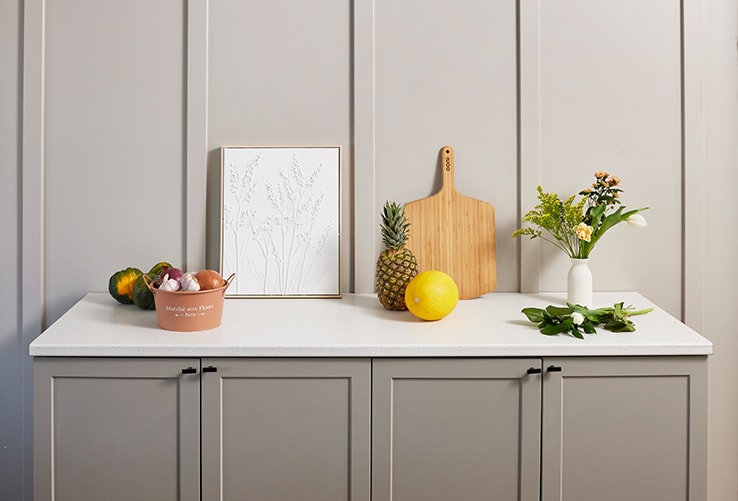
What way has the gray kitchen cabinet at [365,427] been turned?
toward the camera

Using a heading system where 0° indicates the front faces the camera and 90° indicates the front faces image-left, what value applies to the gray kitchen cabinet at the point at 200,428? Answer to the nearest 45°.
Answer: approximately 0°

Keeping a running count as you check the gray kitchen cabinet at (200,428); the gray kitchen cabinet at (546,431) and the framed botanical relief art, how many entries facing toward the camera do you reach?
3

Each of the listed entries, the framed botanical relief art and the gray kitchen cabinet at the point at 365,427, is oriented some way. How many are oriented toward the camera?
2

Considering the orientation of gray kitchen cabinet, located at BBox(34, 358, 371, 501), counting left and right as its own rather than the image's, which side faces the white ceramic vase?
left

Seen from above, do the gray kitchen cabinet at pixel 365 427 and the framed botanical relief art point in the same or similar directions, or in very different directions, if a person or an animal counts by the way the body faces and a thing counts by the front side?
same or similar directions

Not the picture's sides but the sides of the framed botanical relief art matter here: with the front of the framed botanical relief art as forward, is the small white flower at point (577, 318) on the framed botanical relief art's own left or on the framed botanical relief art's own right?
on the framed botanical relief art's own left

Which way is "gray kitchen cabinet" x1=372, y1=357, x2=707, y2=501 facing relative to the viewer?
toward the camera
